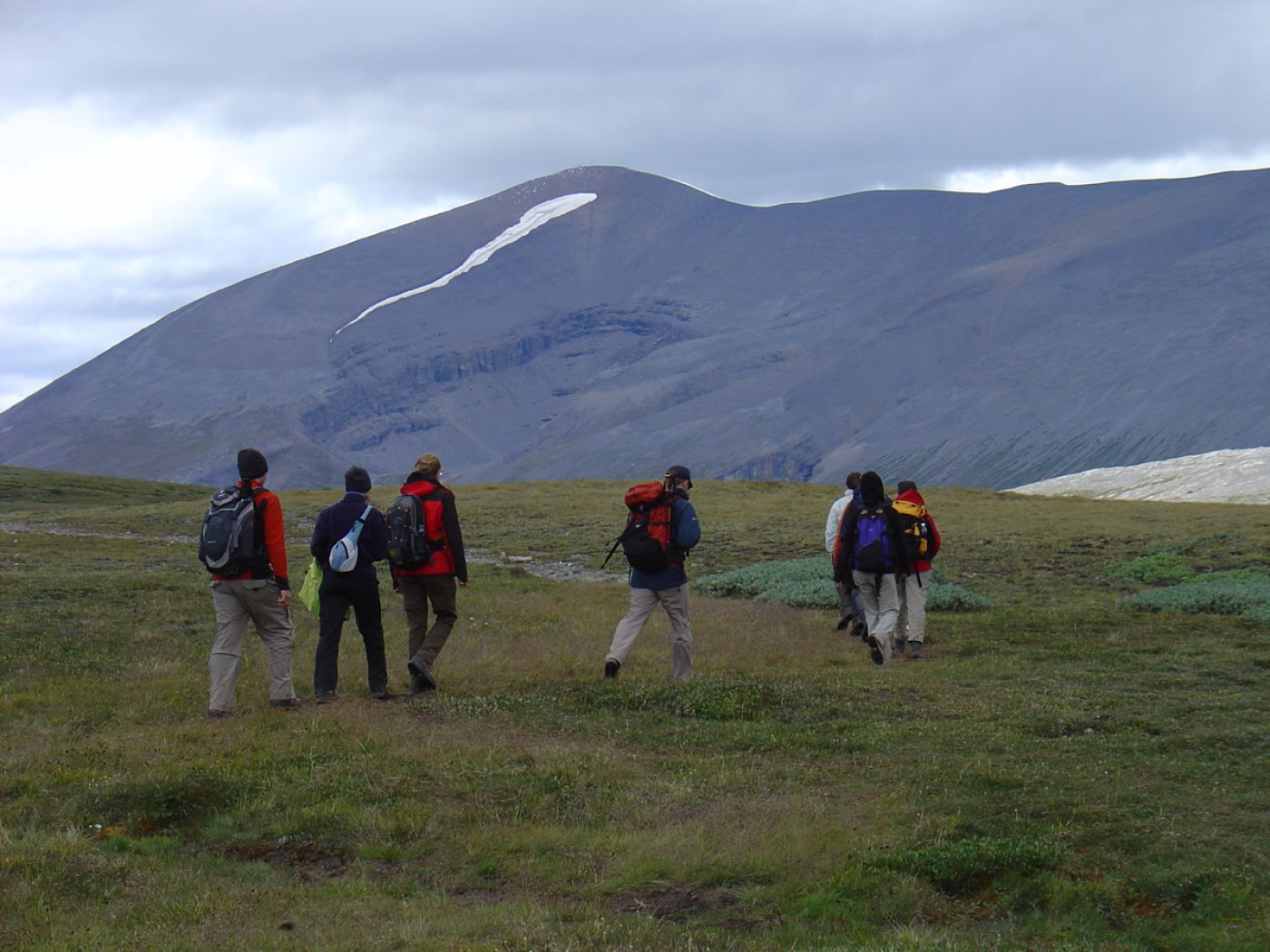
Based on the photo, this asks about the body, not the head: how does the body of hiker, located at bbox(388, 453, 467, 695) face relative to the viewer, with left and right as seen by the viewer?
facing away from the viewer and to the right of the viewer

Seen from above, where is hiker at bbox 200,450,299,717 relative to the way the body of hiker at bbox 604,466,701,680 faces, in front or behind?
behind

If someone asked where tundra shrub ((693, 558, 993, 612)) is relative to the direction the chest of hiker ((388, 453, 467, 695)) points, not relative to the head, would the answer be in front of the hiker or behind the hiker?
in front

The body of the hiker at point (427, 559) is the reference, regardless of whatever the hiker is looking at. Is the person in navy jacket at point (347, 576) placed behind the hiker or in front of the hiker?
behind

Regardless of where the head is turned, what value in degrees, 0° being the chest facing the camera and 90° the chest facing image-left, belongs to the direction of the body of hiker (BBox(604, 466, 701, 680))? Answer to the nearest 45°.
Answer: approximately 225°

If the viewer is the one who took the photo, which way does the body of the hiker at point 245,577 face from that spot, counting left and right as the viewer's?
facing away from the viewer and to the right of the viewer

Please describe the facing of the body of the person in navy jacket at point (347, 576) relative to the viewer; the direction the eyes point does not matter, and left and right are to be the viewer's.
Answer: facing away from the viewer

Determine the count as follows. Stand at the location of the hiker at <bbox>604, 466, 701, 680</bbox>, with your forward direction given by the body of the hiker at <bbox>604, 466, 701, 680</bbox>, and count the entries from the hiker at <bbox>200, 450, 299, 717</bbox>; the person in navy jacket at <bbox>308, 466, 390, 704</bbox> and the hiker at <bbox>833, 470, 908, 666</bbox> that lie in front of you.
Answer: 1

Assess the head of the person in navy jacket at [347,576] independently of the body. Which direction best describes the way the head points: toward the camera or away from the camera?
away from the camera

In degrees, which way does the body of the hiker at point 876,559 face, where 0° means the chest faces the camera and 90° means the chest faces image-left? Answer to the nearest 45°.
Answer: approximately 180°

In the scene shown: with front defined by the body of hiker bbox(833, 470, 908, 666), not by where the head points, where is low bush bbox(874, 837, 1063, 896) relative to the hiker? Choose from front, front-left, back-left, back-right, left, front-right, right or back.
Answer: back
